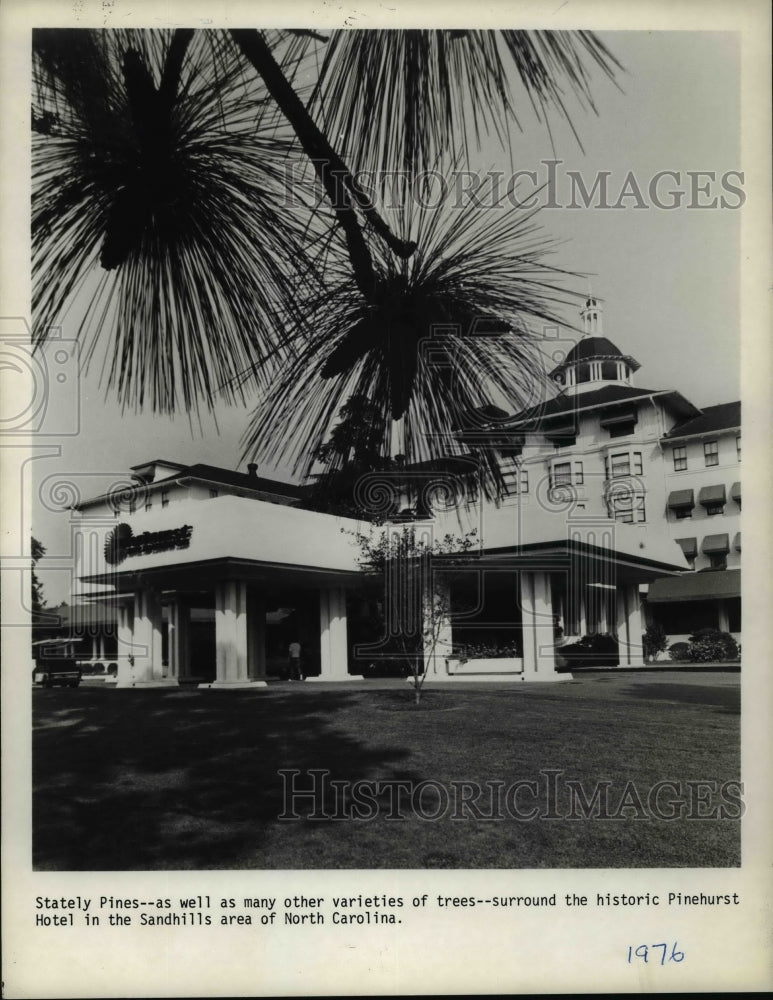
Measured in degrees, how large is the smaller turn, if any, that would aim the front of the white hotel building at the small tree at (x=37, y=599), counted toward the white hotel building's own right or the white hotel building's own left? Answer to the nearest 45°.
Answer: approximately 45° to the white hotel building's own right

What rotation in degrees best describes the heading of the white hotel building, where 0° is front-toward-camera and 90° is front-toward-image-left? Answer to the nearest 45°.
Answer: approximately 45°
